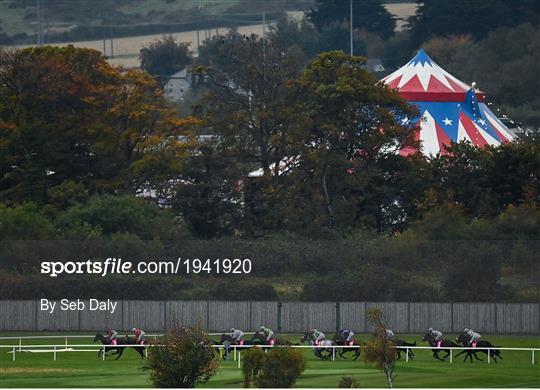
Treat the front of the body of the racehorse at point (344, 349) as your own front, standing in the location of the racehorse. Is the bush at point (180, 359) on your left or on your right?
on your left

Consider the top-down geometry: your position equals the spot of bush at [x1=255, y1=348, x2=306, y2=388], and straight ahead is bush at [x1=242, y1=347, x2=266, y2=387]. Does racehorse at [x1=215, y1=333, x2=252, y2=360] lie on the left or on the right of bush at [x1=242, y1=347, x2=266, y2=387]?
right

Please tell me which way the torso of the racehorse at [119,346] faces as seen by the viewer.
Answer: to the viewer's left

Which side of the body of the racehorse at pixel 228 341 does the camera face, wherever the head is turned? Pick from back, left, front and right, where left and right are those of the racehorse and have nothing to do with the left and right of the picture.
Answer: left

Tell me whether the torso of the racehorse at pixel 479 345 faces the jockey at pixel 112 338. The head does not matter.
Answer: yes

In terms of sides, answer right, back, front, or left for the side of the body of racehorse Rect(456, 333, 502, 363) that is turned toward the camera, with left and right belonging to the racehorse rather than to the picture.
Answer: left
